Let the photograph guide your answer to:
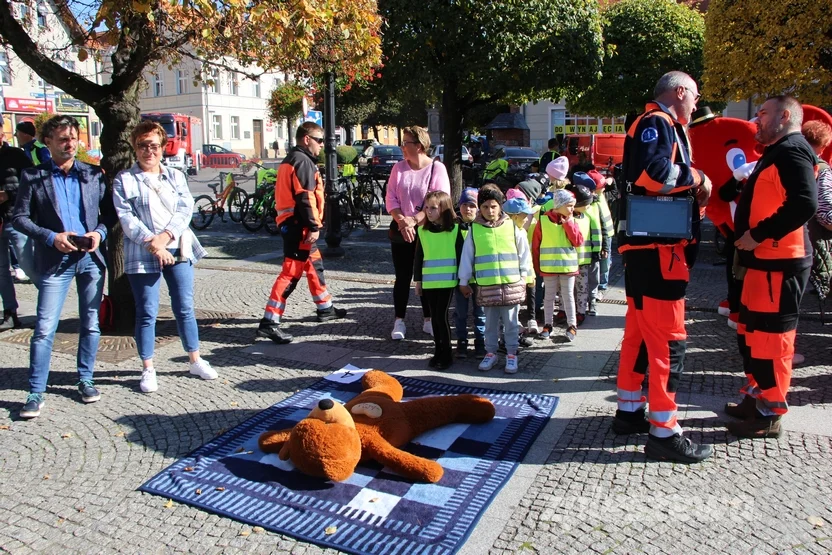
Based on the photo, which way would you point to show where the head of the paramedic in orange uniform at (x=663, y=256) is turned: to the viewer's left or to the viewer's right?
to the viewer's right

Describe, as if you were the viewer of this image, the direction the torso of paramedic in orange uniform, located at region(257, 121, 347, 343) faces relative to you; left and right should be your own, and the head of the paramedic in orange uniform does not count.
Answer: facing to the right of the viewer

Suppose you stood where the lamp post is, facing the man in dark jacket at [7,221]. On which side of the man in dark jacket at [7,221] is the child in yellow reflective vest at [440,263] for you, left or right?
left

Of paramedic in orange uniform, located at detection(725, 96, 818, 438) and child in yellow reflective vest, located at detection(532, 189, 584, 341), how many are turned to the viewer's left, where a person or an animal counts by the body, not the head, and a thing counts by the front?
1

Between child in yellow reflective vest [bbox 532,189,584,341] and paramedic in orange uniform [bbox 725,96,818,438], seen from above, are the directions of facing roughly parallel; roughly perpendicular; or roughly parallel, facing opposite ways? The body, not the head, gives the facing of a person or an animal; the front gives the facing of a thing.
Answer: roughly perpendicular

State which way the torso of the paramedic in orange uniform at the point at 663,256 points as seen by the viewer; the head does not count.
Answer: to the viewer's right

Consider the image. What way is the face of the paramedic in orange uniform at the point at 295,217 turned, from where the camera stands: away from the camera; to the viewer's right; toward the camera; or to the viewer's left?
to the viewer's right

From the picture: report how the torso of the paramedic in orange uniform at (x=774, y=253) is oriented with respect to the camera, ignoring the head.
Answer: to the viewer's left

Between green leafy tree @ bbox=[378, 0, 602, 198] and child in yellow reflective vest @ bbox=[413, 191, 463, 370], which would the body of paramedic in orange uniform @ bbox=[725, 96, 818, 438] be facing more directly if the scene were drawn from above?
the child in yellow reflective vest
